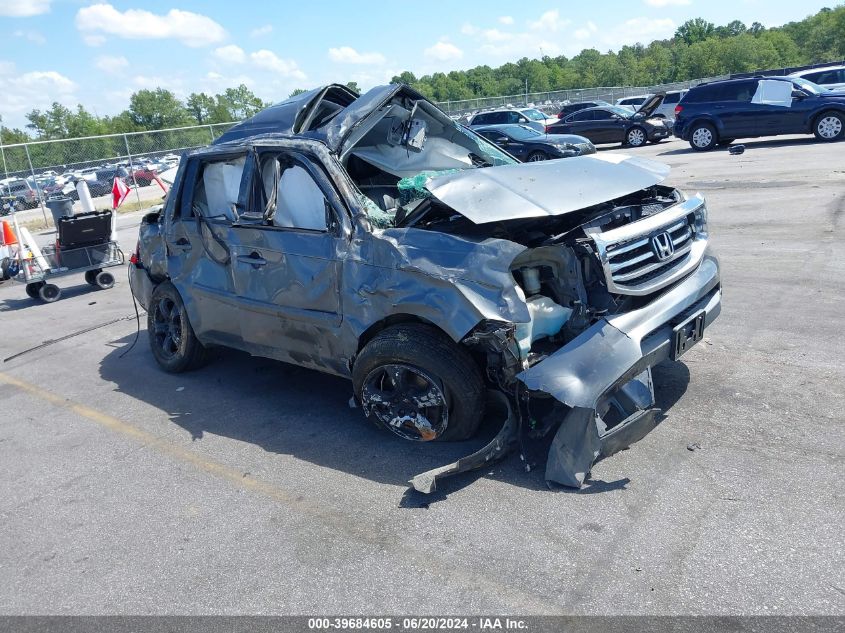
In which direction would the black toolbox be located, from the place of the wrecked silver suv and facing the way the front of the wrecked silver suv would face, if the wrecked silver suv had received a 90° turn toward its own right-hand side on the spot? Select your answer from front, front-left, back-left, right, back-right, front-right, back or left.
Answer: right

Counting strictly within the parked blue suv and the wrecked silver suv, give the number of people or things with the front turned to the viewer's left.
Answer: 0

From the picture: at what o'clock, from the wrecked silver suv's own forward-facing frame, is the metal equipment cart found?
The metal equipment cart is roughly at 6 o'clock from the wrecked silver suv.

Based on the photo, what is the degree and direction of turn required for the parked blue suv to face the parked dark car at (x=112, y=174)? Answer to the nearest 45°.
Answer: approximately 180°

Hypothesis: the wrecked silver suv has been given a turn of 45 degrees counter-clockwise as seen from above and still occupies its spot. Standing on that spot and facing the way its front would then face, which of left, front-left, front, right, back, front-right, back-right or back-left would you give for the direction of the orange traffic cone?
back-left

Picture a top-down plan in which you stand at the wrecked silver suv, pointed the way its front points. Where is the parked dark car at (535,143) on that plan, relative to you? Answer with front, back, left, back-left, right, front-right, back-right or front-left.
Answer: back-left

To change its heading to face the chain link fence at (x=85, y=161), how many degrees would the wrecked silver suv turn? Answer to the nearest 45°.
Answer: approximately 180°

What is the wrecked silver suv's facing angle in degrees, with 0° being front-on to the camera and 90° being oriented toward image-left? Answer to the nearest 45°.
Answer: approximately 315°

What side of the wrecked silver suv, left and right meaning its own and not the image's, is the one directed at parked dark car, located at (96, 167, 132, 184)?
back

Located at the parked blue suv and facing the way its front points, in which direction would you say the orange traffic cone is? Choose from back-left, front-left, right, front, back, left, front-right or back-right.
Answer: back-right

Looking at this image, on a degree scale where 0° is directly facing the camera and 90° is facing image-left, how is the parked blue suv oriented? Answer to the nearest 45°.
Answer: approximately 270°

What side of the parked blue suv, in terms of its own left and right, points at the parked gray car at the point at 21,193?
back

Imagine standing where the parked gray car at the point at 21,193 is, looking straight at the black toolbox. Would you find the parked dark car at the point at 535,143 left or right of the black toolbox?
left

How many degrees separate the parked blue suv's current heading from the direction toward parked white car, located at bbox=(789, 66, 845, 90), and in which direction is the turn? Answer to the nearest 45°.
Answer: approximately 90° to its left

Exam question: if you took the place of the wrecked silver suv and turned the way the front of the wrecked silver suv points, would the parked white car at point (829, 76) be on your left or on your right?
on your left

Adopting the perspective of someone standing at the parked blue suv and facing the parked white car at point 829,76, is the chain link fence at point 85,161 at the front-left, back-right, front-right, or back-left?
back-left
